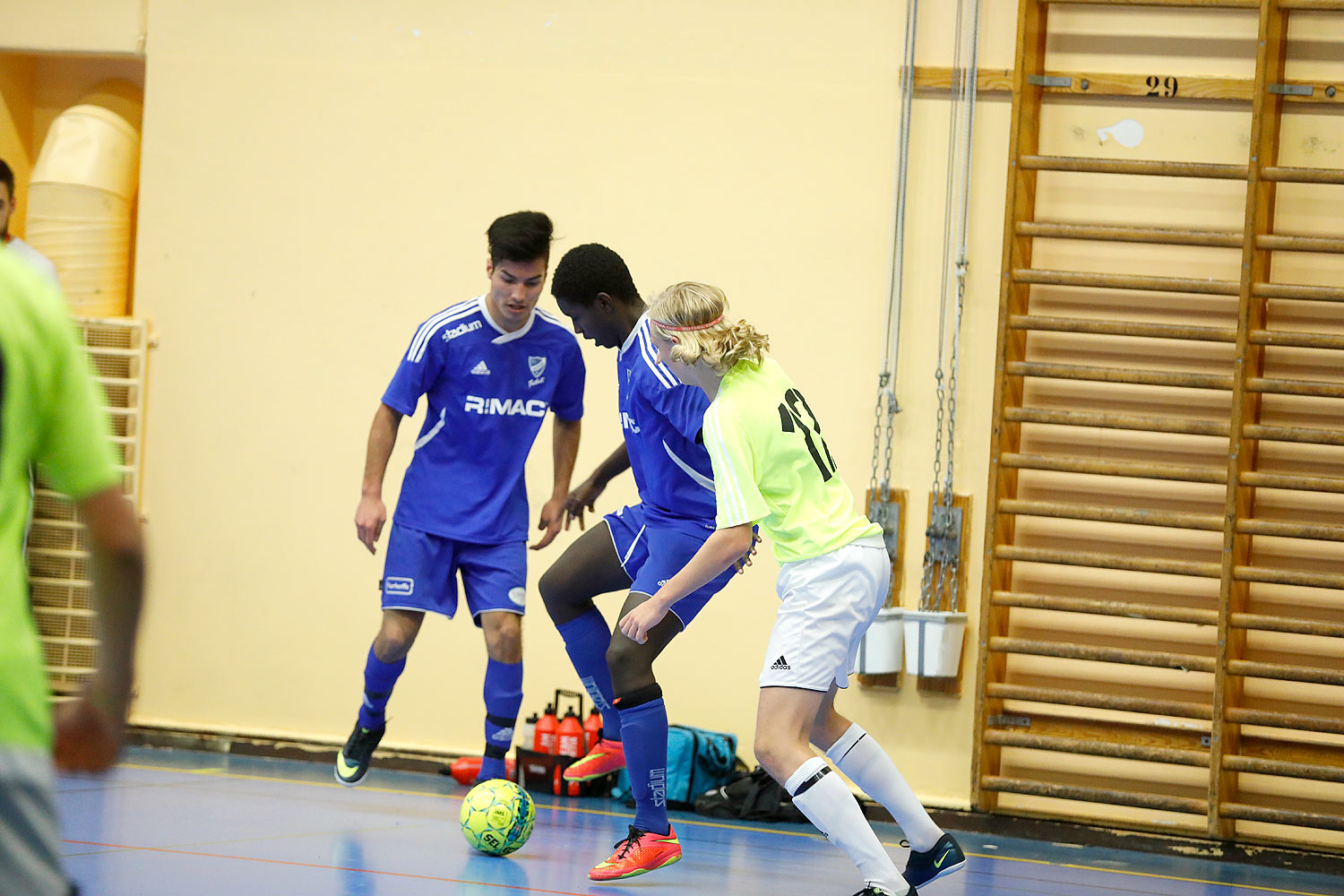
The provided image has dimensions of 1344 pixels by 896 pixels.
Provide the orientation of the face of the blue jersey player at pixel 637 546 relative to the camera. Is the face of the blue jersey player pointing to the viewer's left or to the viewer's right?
to the viewer's left

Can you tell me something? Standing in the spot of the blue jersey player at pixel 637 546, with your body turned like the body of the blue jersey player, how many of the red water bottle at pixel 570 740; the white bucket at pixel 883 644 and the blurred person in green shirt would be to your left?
1

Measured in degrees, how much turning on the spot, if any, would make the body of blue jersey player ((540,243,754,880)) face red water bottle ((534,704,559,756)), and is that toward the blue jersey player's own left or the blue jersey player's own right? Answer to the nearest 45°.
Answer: approximately 90° to the blue jersey player's own right

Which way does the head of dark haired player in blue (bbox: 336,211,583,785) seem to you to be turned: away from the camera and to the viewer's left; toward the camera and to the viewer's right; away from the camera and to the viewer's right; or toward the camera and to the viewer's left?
toward the camera and to the viewer's right

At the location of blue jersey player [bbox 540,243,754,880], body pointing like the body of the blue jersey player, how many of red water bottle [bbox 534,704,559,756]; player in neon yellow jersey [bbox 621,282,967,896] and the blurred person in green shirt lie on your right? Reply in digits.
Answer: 1

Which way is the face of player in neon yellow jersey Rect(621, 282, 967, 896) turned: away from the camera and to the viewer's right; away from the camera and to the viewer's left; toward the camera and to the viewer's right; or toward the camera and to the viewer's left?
away from the camera and to the viewer's left

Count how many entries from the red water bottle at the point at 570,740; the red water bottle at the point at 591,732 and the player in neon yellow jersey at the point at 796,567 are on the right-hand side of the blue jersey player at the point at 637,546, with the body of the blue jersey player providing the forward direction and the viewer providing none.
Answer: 2

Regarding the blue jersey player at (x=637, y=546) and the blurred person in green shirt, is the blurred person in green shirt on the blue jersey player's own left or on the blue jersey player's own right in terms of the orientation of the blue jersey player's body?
on the blue jersey player's own left

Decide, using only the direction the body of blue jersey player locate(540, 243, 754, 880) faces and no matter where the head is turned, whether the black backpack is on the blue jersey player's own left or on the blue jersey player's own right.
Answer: on the blue jersey player's own right

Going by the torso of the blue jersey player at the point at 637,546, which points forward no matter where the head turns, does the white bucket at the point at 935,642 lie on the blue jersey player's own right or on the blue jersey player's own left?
on the blue jersey player's own right
